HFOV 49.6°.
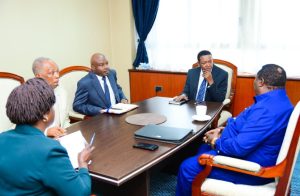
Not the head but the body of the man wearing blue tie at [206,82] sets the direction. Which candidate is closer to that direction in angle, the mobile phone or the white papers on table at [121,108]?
the mobile phone

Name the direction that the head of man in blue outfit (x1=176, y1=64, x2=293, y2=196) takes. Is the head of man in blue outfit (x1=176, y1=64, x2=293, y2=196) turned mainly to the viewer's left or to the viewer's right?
to the viewer's left

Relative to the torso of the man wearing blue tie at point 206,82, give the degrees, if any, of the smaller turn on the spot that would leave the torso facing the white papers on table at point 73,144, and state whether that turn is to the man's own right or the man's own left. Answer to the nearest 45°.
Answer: approximately 45° to the man's own right

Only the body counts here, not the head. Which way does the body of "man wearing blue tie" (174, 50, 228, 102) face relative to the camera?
toward the camera

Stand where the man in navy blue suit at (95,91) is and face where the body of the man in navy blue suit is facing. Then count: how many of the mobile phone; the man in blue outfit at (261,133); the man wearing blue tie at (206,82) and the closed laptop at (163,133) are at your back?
0

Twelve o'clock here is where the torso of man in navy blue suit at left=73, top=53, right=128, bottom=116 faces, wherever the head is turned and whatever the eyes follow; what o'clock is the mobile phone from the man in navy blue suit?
The mobile phone is roughly at 1 o'clock from the man in navy blue suit.

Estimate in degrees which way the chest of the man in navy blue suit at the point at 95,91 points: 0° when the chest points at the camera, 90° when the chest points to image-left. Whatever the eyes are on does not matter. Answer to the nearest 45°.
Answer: approximately 315°

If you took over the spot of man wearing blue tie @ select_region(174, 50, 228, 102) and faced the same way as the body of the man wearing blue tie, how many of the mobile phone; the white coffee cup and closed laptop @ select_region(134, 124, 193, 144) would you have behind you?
0

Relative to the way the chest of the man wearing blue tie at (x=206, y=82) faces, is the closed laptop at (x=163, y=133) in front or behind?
in front

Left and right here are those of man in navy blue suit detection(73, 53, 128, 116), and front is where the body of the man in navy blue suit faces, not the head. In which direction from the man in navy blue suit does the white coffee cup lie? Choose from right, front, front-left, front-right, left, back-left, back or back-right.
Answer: front

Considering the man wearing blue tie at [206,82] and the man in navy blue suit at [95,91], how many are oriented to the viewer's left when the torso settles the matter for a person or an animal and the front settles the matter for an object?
0

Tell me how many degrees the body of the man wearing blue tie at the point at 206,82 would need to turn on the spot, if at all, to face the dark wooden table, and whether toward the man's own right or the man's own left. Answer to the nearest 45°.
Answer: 0° — they already face it

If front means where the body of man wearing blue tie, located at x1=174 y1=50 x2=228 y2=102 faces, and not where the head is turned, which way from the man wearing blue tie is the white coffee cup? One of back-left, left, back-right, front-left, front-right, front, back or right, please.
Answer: front
